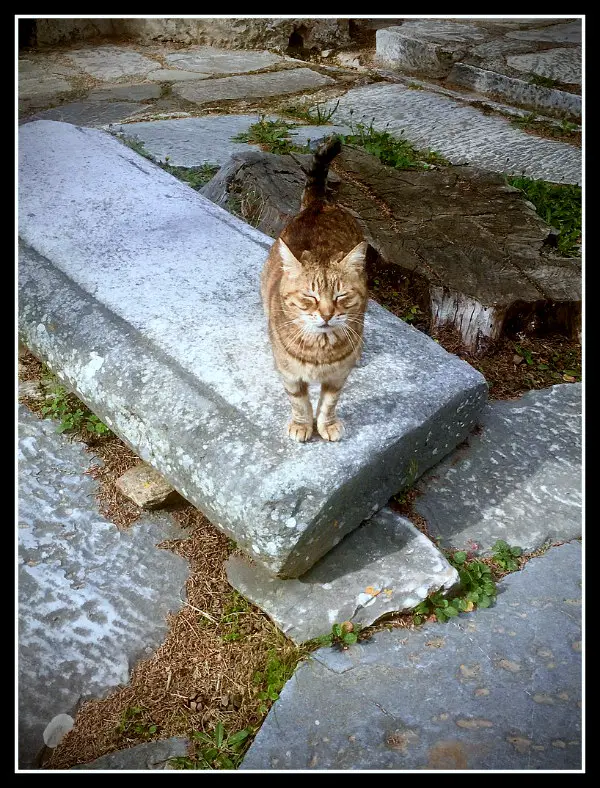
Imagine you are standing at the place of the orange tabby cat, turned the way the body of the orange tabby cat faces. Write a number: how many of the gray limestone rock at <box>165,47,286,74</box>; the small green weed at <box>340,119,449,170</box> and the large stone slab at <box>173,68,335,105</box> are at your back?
3

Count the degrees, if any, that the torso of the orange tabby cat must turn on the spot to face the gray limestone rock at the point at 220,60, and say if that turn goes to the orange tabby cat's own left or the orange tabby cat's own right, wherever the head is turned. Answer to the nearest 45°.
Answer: approximately 180°

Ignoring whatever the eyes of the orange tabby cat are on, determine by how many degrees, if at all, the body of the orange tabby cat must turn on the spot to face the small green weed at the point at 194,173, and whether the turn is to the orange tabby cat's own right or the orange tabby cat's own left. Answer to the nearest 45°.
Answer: approximately 180°

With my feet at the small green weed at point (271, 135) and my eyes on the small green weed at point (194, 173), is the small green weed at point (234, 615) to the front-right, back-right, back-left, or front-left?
front-left

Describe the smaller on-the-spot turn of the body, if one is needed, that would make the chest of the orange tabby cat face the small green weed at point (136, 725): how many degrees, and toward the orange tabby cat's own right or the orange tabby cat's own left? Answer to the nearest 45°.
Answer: approximately 45° to the orange tabby cat's own right

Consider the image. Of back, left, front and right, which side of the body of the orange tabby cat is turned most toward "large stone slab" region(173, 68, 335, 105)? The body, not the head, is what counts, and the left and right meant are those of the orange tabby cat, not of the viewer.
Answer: back

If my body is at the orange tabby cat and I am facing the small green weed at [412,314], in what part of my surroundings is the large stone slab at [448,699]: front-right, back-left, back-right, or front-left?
back-right

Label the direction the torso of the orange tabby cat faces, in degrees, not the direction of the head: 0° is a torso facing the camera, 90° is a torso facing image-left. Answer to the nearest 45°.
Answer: approximately 0°

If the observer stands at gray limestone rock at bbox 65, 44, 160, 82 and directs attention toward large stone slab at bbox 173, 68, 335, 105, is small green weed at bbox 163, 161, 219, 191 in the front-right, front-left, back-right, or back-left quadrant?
front-right

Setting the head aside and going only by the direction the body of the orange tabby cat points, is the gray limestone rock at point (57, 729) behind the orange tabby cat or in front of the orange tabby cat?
in front

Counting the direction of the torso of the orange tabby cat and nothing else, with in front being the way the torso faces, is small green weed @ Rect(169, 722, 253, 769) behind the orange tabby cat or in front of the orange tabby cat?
in front

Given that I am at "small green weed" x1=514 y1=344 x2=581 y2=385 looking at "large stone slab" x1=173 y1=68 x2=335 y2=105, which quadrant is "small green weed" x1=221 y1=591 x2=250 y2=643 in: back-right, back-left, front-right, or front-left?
back-left
